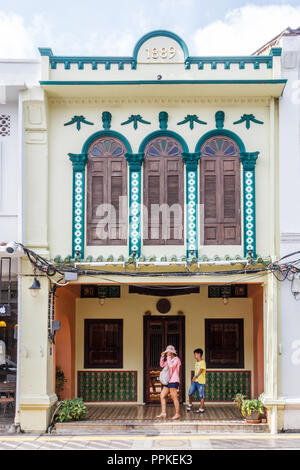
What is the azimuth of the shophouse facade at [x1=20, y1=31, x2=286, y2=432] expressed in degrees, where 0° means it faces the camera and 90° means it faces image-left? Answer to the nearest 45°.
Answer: approximately 0°

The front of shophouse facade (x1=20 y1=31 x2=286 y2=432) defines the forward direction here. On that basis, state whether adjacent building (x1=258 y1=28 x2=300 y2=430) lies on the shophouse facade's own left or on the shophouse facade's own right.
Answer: on the shophouse facade's own left

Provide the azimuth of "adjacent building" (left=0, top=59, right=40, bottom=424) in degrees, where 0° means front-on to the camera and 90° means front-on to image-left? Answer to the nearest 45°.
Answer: approximately 0°

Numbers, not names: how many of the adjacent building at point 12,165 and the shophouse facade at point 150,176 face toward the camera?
2

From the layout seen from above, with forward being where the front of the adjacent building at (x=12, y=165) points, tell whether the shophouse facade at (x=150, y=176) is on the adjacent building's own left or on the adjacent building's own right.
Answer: on the adjacent building's own left

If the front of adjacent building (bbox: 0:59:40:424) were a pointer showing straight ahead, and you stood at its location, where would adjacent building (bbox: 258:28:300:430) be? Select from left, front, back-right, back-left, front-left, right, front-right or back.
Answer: left

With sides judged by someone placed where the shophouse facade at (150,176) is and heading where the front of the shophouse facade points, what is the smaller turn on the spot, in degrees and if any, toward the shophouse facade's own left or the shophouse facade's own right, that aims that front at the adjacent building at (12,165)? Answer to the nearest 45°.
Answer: approximately 90° to the shophouse facade's own right

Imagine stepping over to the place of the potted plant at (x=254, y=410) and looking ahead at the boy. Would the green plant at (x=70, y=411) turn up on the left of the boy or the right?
left
